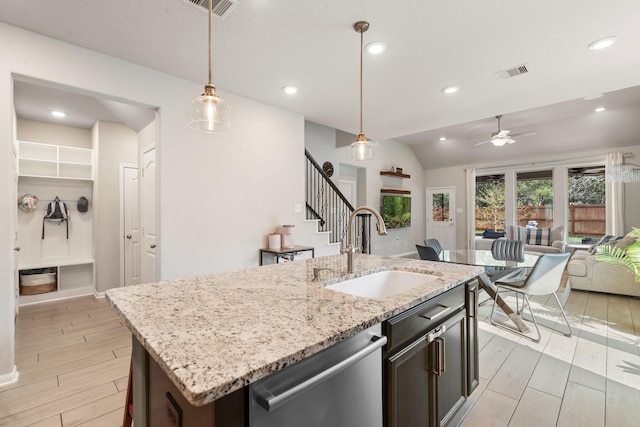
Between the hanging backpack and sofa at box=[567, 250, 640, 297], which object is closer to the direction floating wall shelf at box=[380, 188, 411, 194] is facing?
the sofa

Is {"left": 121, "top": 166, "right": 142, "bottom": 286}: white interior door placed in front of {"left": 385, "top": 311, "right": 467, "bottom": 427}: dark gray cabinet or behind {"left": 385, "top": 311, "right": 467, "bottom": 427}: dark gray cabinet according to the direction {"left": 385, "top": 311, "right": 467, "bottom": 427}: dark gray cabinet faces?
behind

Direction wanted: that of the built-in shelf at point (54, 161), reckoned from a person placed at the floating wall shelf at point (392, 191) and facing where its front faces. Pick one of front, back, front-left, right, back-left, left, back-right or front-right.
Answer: right

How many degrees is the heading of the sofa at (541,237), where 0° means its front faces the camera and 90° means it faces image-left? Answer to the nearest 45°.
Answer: approximately 0°

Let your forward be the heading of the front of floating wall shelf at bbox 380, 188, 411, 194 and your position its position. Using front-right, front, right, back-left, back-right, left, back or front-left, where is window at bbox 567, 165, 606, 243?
front-left

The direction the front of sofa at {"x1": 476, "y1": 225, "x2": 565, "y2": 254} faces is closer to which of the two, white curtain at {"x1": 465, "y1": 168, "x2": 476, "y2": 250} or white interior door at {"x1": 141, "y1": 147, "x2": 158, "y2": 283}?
the white interior door

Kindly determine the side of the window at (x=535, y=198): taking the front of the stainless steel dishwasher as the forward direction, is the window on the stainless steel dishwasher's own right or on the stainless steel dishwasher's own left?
on the stainless steel dishwasher's own left

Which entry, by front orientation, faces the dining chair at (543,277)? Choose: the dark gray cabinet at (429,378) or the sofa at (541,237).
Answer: the sofa

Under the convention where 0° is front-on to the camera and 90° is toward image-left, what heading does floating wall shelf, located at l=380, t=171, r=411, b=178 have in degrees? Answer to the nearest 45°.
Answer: approximately 315°
